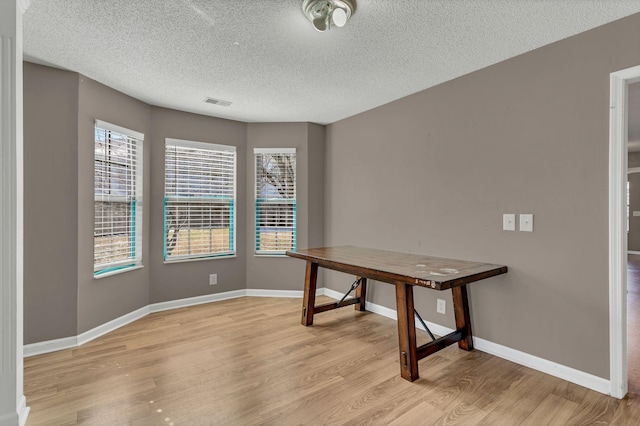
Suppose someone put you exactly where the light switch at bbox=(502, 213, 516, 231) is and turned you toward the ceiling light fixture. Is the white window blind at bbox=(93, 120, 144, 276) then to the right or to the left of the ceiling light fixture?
right

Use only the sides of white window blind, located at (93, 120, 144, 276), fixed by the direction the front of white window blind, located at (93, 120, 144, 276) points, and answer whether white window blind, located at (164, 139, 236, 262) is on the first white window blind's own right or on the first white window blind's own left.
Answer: on the first white window blind's own left

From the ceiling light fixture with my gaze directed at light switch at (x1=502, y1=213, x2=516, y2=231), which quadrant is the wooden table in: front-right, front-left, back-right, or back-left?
front-left

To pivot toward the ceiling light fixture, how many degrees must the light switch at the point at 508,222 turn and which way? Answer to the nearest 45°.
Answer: approximately 45° to its right

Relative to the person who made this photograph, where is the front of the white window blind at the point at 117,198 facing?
facing the viewer and to the right of the viewer

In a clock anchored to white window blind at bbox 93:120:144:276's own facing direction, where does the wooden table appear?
The wooden table is roughly at 12 o'clock from the white window blind.

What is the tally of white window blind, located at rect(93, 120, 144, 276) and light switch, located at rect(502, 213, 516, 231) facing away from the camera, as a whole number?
0

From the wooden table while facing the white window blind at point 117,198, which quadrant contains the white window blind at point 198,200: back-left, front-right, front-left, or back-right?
front-right

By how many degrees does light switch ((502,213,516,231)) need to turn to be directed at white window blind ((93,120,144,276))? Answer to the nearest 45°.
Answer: approximately 90° to its right

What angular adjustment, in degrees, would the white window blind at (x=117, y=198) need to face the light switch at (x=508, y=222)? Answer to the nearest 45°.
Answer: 0° — it already faces it

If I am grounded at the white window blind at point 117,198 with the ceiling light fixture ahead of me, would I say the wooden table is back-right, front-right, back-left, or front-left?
front-left
